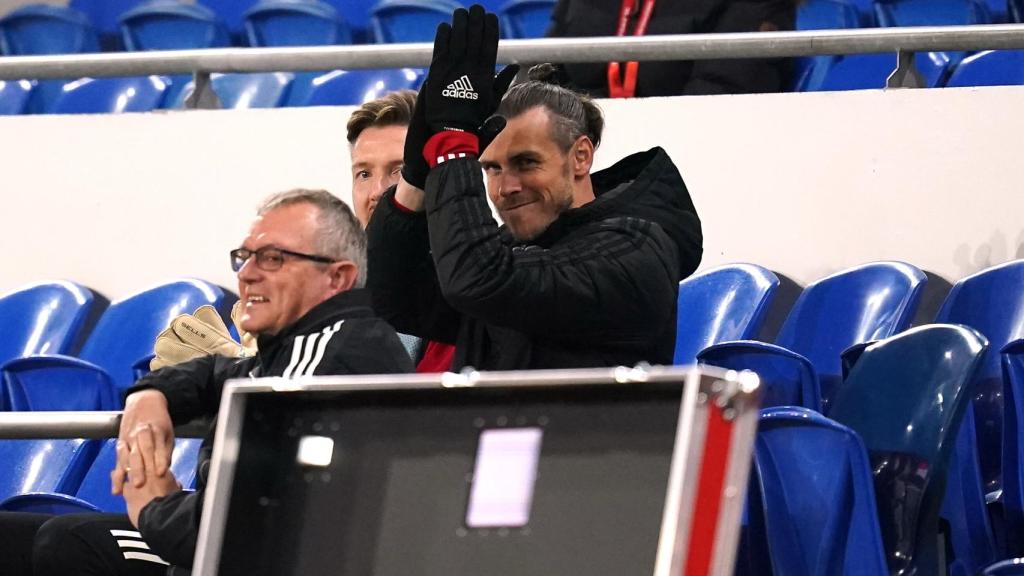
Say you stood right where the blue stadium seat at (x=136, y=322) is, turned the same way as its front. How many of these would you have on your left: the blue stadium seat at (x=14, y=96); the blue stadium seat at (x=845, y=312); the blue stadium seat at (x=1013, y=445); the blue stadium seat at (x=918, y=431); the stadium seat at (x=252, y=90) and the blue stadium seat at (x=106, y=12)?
3

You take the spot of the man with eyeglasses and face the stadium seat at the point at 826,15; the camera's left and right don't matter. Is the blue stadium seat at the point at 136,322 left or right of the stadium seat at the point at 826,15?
left

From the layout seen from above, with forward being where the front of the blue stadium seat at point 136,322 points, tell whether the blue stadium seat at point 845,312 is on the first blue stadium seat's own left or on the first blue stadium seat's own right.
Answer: on the first blue stadium seat's own left

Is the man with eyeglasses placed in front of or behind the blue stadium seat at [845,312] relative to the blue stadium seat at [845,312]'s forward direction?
in front

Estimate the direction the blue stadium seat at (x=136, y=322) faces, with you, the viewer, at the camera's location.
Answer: facing the viewer and to the left of the viewer

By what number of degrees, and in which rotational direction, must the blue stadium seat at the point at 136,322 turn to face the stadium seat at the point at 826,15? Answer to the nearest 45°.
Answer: approximately 135° to its left

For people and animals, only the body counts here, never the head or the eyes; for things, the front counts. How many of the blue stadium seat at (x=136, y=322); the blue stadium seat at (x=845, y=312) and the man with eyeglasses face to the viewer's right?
0
